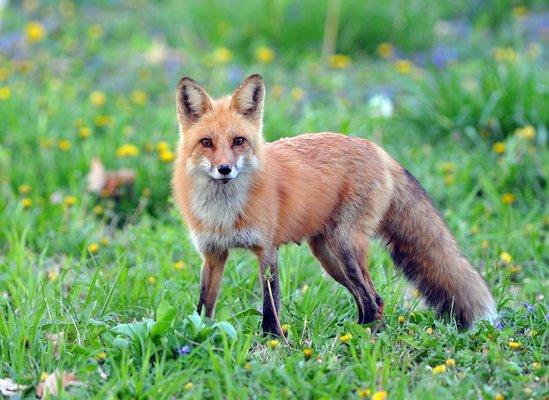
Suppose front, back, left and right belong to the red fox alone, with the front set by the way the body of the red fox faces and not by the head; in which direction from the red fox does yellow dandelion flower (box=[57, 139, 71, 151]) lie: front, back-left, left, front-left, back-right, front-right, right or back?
right

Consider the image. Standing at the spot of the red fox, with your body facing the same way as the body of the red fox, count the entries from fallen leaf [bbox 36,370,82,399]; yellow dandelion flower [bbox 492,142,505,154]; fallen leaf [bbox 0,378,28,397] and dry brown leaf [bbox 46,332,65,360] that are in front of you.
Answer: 3

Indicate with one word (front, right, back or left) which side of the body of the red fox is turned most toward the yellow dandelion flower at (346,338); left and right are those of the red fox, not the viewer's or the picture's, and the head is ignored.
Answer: left

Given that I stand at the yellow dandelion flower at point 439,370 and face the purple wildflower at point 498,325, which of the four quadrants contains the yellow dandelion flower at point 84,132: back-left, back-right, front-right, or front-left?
front-left

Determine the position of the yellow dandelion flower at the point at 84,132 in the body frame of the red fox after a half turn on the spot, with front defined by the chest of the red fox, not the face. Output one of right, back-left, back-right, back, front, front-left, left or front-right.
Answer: left

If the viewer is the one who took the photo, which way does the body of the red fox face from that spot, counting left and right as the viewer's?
facing the viewer and to the left of the viewer

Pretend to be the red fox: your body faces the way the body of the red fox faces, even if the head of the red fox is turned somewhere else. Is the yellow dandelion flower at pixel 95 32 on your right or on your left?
on your right

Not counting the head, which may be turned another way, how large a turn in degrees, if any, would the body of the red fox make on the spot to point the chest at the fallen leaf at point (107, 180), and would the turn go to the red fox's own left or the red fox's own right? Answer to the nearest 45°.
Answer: approximately 90° to the red fox's own right

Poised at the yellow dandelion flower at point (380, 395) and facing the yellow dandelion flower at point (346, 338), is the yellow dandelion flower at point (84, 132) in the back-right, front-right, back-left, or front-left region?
front-left

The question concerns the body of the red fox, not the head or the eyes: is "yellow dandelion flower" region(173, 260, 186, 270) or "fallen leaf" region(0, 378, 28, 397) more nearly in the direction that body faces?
the fallen leaf

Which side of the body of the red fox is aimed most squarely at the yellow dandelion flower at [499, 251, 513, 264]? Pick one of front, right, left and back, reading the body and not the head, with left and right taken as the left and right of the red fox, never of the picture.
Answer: back

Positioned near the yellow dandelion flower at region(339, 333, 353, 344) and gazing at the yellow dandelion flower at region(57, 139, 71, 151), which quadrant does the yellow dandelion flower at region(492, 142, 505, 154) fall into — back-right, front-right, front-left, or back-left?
front-right

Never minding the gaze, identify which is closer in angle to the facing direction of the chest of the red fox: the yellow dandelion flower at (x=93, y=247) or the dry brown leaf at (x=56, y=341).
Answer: the dry brown leaf

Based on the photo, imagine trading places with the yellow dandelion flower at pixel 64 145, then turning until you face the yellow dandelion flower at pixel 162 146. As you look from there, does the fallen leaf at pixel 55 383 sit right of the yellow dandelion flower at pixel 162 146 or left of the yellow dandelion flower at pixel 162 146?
right

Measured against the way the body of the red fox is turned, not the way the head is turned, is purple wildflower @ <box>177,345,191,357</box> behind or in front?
in front

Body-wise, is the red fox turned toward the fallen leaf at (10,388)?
yes

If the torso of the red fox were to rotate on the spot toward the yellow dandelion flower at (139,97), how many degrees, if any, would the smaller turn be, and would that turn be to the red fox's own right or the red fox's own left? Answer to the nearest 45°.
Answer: approximately 90° to the red fox's own right
